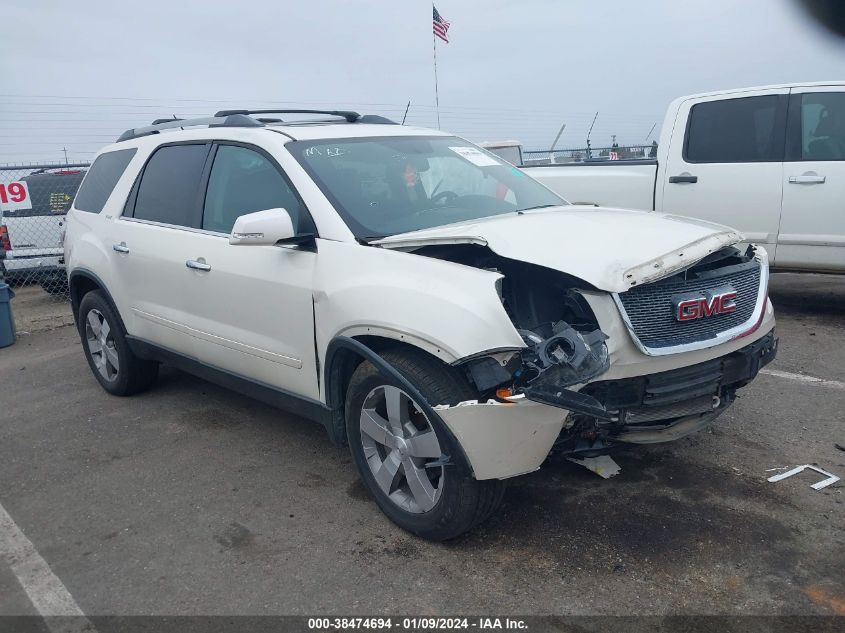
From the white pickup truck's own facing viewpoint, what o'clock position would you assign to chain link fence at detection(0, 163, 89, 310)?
The chain link fence is roughly at 6 o'clock from the white pickup truck.

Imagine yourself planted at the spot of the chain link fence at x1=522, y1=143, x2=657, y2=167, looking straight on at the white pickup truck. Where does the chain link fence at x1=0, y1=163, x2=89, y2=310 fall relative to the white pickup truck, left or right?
right

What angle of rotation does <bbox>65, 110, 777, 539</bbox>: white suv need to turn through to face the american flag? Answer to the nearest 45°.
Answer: approximately 135° to its left

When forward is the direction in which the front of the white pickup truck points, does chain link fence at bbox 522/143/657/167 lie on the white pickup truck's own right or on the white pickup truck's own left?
on the white pickup truck's own left

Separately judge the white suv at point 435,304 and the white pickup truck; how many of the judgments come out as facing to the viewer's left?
0

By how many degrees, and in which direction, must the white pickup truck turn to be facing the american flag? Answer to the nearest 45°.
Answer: approximately 135° to its left

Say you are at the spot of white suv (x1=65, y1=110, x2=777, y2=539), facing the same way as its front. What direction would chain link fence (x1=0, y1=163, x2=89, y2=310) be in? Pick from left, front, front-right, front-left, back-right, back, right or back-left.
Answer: back

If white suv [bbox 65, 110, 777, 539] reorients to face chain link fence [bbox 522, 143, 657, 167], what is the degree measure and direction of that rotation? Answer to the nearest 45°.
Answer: approximately 135° to its left

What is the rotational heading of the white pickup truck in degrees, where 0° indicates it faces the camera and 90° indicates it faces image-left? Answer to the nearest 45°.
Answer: approximately 270°

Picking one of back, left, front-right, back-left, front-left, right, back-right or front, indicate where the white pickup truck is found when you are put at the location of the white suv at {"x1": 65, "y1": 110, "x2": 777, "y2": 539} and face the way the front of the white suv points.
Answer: left

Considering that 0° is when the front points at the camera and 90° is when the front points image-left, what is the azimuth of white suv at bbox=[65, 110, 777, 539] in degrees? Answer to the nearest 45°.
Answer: approximately 315°

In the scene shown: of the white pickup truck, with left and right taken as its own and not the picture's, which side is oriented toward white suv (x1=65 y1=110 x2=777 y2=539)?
right
